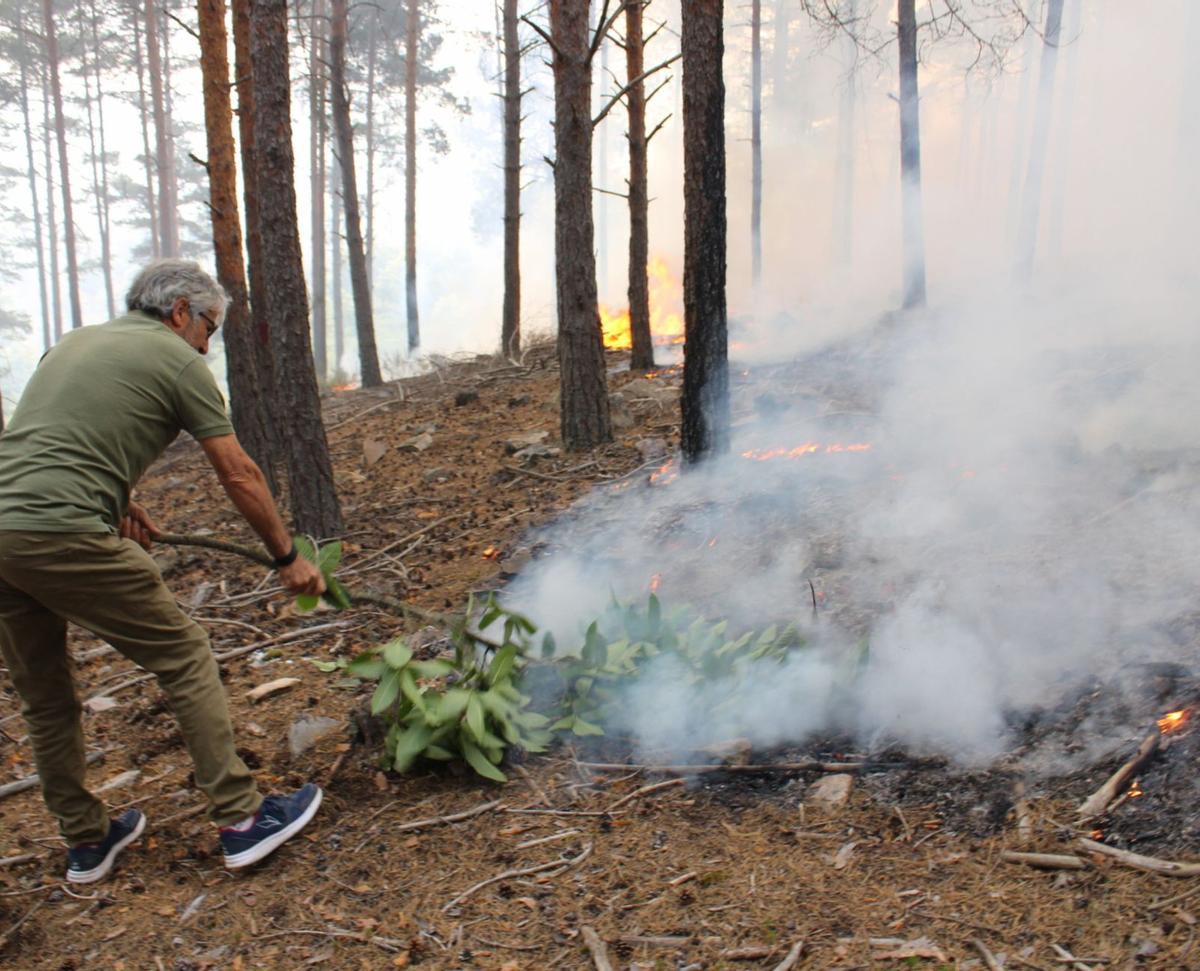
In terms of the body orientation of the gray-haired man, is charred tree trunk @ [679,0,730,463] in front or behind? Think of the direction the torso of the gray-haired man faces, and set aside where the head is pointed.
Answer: in front

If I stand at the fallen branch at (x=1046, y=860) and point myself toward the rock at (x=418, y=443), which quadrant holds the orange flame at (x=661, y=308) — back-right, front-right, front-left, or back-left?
front-right

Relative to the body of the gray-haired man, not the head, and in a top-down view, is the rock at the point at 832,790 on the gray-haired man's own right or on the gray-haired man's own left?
on the gray-haired man's own right

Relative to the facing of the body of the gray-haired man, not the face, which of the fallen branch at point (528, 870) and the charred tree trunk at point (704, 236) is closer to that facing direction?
the charred tree trunk

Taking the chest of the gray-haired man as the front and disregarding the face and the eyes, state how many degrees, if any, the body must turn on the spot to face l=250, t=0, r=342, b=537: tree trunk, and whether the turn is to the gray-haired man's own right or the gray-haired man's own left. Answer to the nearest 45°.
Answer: approximately 45° to the gray-haired man's own left

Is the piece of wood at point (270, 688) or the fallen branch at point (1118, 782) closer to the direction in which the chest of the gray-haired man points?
the piece of wood

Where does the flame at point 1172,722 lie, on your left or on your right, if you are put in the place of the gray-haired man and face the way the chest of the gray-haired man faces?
on your right

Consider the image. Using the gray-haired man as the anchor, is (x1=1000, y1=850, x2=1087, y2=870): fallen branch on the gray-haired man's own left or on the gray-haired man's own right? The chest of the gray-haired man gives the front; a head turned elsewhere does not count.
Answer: on the gray-haired man's own right

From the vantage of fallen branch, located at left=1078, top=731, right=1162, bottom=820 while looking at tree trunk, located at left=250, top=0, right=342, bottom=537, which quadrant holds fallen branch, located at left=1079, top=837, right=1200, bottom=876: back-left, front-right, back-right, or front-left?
back-left

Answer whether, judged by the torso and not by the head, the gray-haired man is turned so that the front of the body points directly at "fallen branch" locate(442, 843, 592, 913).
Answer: no

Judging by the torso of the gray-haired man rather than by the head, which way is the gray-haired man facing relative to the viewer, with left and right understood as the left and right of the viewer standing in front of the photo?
facing away from the viewer and to the right of the viewer

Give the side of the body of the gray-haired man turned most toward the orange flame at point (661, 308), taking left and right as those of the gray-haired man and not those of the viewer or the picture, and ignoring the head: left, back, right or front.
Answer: front
